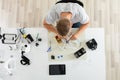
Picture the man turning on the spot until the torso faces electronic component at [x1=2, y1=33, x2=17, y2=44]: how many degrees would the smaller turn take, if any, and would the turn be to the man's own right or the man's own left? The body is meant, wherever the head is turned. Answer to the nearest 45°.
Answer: approximately 90° to the man's own right

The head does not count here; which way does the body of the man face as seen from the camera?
toward the camera

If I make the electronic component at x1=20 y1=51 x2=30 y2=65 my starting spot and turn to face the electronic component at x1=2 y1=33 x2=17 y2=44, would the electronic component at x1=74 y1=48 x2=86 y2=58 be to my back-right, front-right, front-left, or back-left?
back-right
